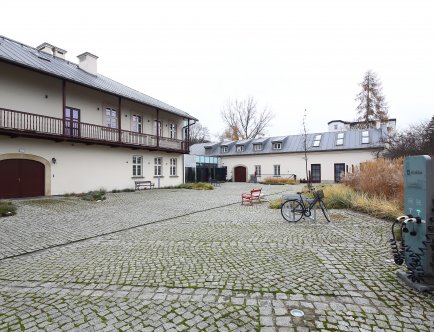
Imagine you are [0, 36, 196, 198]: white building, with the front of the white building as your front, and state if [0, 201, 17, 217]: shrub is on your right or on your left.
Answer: on your right

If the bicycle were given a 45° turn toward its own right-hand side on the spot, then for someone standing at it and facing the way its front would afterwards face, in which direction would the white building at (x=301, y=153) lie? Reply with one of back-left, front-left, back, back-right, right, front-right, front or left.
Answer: back-left

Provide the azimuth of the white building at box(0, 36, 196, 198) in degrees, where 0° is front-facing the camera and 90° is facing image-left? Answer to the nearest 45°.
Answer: approximately 315°

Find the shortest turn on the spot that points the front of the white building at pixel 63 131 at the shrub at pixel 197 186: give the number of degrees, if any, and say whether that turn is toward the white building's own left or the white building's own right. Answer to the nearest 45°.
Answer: approximately 45° to the white building's own left

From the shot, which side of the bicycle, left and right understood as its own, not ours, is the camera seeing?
right

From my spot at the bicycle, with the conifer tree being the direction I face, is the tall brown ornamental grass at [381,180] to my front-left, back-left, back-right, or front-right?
front-right

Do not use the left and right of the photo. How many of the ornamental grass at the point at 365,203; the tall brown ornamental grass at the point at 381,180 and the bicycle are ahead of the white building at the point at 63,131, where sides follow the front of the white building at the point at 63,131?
3

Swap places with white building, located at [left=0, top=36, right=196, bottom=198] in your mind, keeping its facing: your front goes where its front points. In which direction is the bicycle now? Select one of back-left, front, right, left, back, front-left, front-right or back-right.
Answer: front

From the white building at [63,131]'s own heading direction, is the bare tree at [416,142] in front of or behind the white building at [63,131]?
in front

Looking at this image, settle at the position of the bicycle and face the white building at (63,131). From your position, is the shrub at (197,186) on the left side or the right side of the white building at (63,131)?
right

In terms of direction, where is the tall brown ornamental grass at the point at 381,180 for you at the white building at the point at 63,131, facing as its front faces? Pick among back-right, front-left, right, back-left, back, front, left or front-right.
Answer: front

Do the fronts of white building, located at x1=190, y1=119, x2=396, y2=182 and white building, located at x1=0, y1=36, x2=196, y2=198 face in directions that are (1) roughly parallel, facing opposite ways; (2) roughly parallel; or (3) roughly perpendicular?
roughly perpendicular

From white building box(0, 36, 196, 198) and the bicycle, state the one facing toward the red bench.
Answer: the white building

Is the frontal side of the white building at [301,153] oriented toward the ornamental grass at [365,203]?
yes

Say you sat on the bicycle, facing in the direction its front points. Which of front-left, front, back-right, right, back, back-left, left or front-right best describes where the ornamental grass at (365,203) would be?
front-left

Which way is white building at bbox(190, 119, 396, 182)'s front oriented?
toward the camera

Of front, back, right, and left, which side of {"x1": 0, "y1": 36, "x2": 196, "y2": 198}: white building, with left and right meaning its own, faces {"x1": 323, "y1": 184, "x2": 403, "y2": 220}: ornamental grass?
front

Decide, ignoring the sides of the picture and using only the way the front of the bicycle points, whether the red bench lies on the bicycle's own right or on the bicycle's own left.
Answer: on the bicycle's own left

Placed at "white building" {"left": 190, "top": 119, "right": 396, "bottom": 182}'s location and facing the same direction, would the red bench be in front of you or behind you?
in front
